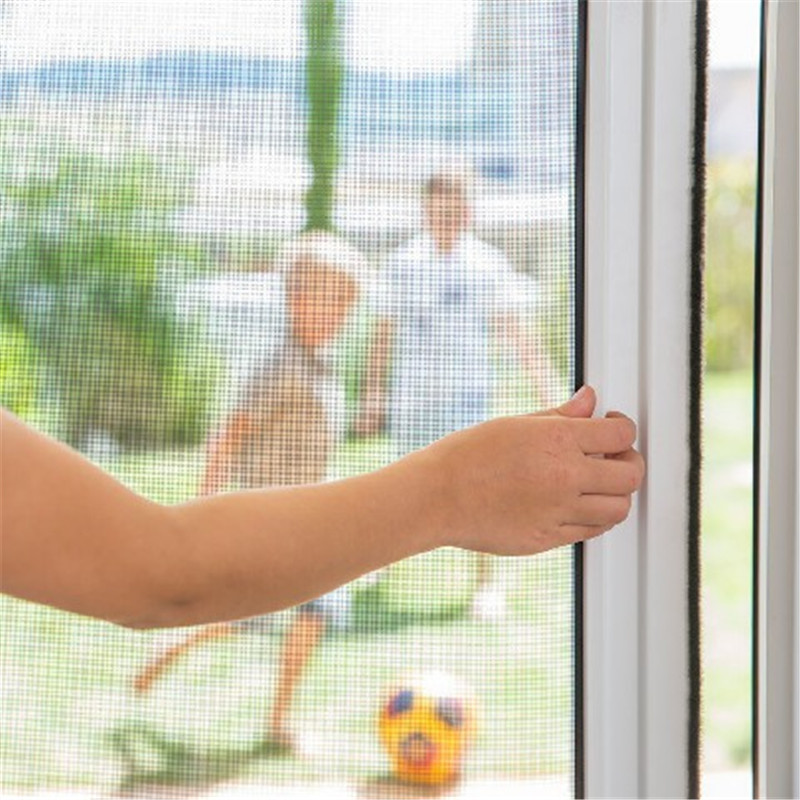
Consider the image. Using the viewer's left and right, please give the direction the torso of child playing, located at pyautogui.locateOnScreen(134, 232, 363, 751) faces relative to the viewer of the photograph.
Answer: facing the viewer and to the right of the viewer
